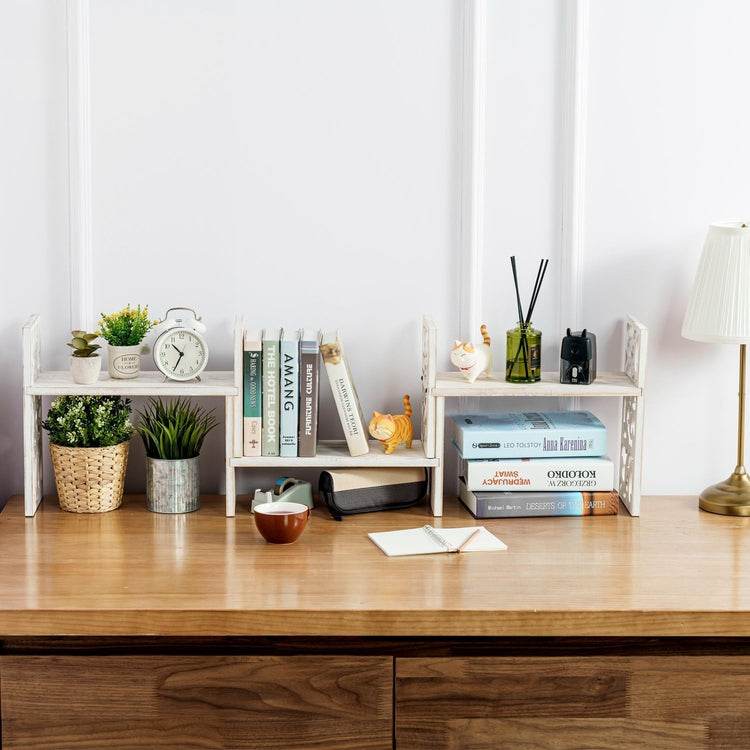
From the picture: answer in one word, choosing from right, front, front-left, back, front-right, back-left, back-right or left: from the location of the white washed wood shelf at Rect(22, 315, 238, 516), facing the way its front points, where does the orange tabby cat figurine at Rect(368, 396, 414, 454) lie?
left

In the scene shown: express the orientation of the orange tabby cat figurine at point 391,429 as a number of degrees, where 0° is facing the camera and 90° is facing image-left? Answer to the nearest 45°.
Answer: approximately 45°

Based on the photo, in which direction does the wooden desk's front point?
toward the camera

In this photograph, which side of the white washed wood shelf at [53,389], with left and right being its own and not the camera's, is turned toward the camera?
front

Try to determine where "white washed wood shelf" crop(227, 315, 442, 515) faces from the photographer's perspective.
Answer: facing the viewer

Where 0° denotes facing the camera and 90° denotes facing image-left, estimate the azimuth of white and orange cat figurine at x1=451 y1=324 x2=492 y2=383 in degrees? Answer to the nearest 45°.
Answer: approximately 45°
